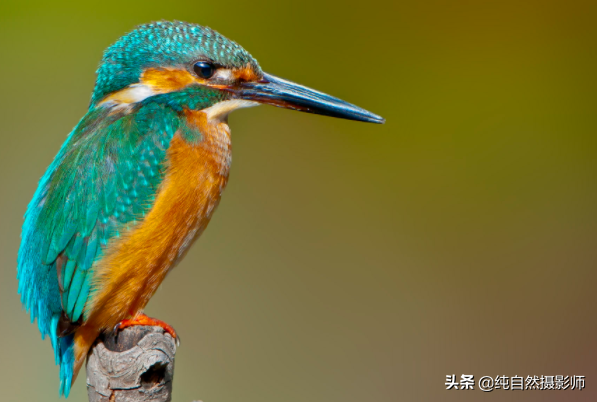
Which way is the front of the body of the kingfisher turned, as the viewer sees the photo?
to the viewer's right
